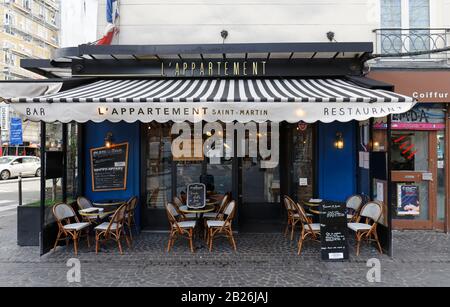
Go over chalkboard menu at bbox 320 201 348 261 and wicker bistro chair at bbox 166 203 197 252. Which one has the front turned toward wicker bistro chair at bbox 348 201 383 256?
wicker bistro chair at bbox 166 203 197 252

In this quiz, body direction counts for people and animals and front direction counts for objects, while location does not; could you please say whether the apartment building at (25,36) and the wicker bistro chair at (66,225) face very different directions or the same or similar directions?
same or similar directions

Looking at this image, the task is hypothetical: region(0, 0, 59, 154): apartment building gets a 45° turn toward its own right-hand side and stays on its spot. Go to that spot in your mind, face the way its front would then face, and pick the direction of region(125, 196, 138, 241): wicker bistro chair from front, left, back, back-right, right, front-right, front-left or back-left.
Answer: front

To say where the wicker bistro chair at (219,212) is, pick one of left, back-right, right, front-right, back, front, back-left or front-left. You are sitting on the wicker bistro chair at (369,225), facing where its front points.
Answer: front-right

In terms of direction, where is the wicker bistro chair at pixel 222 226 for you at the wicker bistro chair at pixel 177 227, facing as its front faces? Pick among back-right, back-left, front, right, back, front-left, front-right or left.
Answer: front

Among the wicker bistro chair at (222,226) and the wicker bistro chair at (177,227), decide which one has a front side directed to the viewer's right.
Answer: the wicker bistro chair at (177,227)

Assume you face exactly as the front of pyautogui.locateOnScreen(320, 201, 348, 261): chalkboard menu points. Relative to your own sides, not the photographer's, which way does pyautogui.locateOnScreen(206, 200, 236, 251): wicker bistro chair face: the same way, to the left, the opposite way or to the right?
to the right

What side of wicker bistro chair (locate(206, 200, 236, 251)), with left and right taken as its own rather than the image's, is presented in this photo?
left

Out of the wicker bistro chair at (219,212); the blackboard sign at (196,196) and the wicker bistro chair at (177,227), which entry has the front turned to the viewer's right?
the wicker bistro chair at (177,227)

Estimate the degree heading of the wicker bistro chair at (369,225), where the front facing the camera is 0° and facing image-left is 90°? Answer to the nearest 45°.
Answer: approximately 45°

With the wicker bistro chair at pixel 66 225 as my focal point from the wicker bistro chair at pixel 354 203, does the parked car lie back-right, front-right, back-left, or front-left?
front-right

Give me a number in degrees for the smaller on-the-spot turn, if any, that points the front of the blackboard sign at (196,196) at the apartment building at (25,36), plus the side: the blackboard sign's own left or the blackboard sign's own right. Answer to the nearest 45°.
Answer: approximately 135° to the blackboard sign's own right

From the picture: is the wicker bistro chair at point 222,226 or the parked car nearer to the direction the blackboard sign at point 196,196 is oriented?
the wicker bistro chair

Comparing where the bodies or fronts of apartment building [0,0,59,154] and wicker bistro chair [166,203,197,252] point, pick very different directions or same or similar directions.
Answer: same or similar directions

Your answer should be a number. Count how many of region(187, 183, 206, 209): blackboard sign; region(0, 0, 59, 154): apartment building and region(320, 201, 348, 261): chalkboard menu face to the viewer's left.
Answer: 0

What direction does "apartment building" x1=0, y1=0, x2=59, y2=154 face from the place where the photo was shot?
facing the viewer and to the right of the viewer

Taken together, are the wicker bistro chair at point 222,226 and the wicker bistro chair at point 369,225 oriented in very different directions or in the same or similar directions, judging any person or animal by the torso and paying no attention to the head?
same or similar directions

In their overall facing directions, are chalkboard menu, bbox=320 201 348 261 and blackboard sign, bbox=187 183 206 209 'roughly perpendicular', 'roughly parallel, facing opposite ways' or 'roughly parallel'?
roughly parallel

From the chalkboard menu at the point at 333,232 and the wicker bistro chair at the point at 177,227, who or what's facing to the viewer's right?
the wicker bistro chair

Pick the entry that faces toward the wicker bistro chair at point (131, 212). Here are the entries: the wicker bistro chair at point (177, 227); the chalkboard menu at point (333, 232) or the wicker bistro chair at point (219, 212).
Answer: the wicker bistro chair at point (219, 212)

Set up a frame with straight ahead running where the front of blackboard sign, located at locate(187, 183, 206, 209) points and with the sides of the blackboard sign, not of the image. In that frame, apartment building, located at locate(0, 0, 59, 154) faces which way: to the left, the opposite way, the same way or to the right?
to the left

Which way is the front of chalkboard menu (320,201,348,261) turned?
toward the camera
